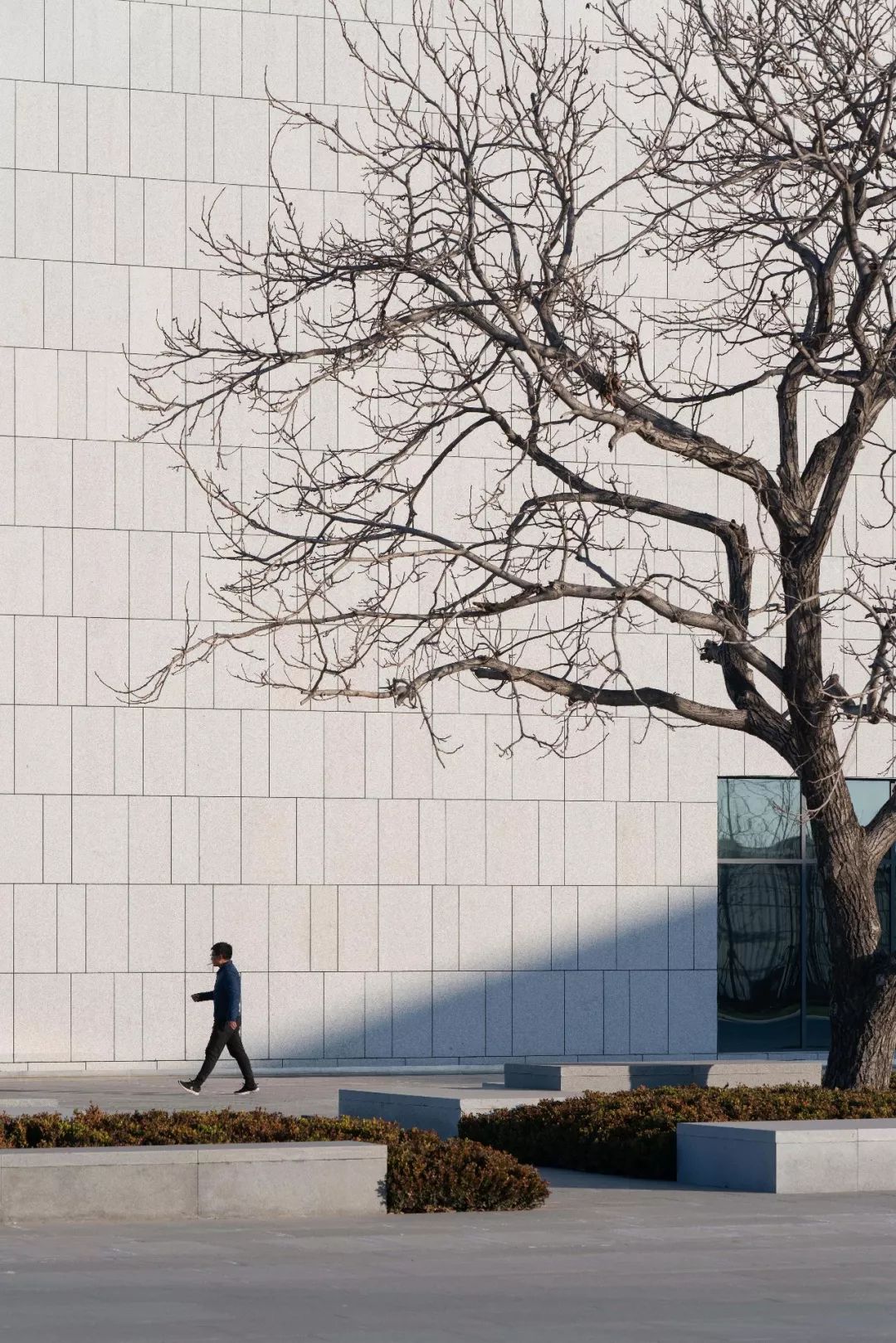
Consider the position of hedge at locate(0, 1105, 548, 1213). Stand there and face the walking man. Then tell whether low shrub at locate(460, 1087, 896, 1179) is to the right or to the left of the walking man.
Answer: right

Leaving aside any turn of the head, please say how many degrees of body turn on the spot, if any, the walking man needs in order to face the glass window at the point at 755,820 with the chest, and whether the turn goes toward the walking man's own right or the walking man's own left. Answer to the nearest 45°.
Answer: approximately 135° to the walking man's own right

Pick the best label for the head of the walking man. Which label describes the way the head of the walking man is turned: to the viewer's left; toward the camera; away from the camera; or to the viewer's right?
to the viewer's left

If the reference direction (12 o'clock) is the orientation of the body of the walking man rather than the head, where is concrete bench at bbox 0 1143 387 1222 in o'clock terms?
The concrete bench is roughly at 9 o'clock from the walking man.

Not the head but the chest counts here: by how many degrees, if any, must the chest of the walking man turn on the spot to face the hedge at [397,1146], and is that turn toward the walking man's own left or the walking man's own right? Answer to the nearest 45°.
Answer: approximately 90° to the walking man's own left

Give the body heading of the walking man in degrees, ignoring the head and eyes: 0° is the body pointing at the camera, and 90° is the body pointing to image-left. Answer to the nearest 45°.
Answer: approximately 90°

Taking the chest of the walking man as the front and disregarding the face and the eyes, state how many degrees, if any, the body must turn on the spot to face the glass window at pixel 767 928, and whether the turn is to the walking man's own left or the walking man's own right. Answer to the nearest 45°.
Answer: approximately 135° to the walking man's own right

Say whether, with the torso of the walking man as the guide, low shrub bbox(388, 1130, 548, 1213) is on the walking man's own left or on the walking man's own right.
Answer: on the walking man's own left
